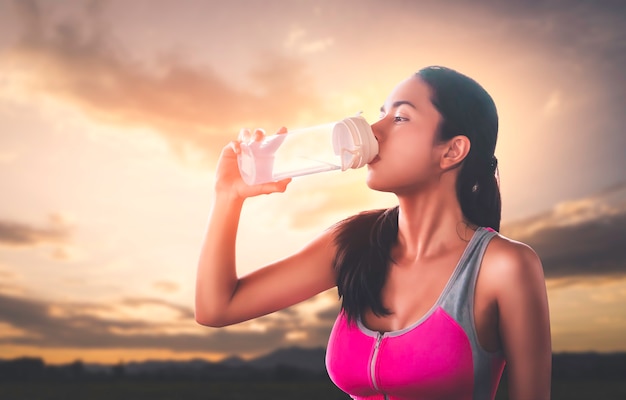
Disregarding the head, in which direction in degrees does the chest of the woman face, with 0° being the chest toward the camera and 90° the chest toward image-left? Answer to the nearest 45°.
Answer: approximately 45°

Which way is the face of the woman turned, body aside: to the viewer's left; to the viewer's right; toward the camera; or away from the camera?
to the viewer's left
